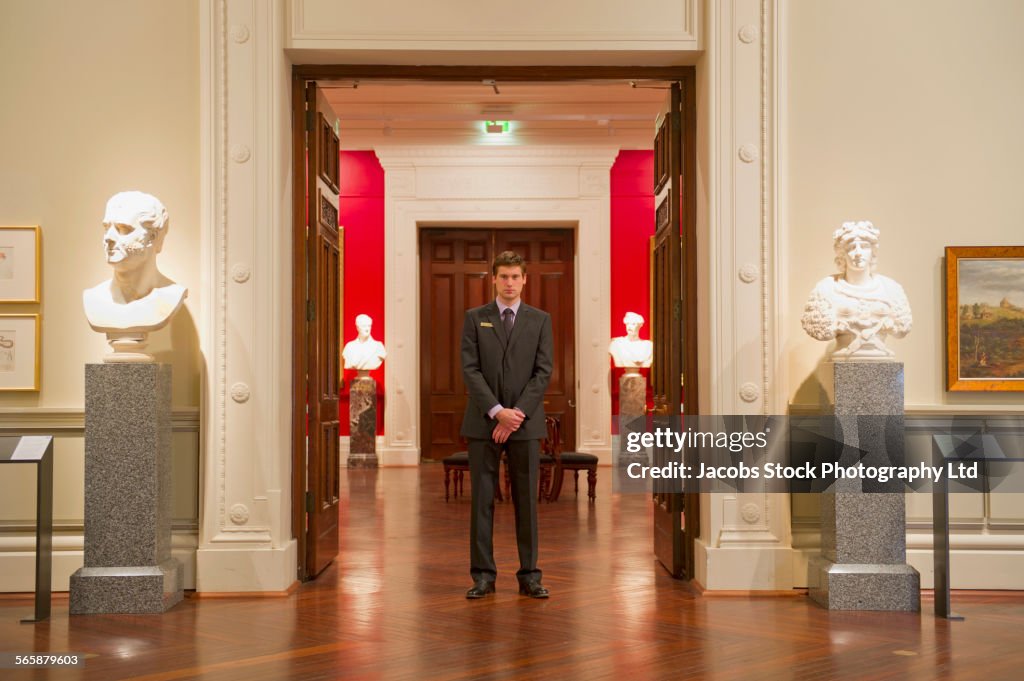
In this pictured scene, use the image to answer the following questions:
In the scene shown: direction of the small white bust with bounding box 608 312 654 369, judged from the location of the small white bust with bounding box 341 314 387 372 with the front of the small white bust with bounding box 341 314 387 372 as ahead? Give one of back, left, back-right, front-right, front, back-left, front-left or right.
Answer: left

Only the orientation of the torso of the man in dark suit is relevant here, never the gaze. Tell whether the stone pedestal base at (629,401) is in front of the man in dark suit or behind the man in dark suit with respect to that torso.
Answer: behind

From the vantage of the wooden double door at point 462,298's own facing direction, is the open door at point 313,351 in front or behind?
in front

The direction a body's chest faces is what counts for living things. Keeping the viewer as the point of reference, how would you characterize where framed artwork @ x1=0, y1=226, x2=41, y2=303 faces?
facing the viewer

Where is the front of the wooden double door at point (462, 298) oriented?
toward the camera

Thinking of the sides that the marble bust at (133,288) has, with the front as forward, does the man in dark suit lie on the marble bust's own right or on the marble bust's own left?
on the marble bust's own left

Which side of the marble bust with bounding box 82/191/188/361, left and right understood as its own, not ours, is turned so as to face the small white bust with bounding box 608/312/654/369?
back

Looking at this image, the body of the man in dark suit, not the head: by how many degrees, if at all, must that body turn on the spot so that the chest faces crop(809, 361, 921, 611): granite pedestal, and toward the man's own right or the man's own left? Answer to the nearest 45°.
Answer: approximately 90° to the man's own left

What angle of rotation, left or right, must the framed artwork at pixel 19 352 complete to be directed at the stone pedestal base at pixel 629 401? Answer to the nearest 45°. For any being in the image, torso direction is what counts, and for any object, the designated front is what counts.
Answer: approximately 135° to its left

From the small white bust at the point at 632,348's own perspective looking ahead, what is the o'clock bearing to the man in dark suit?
The man in dark suit is roughly at 12 o'clock from the small white bust.

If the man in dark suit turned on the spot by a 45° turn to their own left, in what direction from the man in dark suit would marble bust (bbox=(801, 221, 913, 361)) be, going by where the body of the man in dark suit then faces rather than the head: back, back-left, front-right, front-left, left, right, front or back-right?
front-left

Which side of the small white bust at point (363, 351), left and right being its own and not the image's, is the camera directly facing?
front
